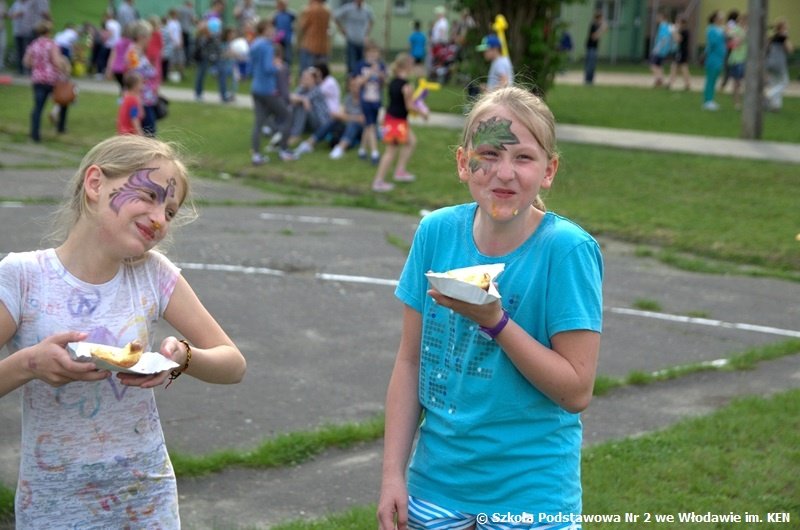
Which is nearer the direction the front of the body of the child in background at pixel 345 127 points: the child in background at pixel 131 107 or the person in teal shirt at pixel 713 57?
the child in background

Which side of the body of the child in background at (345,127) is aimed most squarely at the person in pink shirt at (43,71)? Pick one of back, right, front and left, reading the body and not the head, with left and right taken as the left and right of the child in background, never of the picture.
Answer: right

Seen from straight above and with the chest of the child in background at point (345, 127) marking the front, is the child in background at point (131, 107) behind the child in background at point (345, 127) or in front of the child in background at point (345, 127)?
in front

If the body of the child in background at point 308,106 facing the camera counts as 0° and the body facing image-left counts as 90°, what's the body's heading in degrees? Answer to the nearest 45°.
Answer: approximately 45°

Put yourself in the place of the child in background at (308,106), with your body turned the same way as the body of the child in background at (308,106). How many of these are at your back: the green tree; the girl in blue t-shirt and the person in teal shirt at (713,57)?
2

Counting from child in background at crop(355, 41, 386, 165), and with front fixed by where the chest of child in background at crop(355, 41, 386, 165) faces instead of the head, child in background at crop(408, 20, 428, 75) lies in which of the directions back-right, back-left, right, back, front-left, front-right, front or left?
back

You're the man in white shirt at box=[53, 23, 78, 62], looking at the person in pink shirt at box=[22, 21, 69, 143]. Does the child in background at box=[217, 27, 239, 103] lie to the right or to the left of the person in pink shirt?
left

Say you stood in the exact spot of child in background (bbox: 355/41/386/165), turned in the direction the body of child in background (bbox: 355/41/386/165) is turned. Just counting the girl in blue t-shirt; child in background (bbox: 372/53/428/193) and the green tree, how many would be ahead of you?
2
